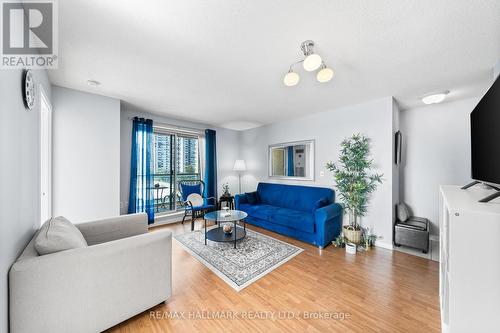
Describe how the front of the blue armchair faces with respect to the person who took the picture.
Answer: facing the viewer and to the right of the viewer

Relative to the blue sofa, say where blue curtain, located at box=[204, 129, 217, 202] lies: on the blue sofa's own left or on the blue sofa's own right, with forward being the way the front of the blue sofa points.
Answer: on the blue sofa's own right

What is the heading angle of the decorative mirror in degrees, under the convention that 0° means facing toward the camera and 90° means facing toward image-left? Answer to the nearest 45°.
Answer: approximately 45°

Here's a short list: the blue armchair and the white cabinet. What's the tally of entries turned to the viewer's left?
1

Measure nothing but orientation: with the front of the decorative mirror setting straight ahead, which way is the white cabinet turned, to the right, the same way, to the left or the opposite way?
to the right

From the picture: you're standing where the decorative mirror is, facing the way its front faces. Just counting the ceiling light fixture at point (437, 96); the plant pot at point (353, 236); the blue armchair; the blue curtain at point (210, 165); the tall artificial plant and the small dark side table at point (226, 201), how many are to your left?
3

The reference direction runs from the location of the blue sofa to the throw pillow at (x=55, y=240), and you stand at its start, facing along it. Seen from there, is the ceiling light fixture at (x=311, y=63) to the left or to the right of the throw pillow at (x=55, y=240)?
left

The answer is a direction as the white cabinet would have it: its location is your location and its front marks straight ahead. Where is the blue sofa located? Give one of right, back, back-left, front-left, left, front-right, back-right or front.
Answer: front-right

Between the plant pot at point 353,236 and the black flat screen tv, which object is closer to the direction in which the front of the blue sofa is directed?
the black flat screen tv

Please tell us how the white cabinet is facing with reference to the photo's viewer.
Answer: facing to the left of the viewer

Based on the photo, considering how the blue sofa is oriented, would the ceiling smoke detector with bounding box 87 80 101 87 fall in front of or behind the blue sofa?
in front
